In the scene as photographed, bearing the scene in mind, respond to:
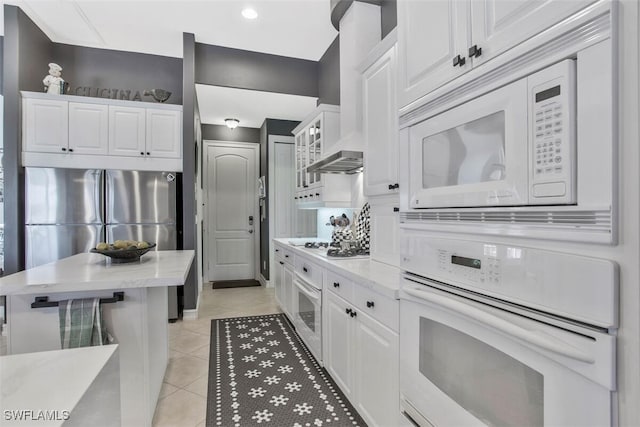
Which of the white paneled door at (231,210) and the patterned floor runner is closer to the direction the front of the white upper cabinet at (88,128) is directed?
the patterned floor runner

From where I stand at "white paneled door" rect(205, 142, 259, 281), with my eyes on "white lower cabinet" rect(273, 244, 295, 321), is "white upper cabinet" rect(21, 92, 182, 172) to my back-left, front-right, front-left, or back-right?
front-right

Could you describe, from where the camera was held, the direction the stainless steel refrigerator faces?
facing the viewer

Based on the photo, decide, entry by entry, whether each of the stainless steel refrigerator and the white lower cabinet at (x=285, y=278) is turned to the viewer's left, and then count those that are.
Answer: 1

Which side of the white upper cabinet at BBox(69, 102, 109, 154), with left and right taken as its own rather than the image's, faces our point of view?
front

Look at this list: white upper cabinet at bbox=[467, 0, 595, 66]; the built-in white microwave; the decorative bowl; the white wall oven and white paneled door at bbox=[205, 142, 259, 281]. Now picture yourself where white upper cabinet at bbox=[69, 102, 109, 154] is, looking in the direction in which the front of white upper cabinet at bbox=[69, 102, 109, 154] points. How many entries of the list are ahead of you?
4

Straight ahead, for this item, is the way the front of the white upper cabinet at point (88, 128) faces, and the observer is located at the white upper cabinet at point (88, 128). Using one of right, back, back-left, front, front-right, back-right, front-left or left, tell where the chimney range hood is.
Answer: front-left

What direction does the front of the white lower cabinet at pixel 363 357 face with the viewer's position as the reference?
facing the viewer and to the left of the viewer

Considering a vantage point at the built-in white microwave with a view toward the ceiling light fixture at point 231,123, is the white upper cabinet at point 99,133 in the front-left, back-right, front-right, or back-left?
front-left

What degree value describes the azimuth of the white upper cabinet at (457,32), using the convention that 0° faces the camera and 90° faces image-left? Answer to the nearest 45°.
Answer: approximately 45°

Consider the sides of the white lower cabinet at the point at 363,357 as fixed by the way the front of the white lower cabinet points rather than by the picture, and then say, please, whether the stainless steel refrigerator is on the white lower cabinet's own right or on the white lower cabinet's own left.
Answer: on the white lower cabinet's own right

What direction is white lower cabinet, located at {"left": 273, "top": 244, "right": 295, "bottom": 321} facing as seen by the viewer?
to the viewer's left

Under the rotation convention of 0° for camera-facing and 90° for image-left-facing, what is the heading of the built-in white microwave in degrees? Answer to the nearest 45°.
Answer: approximately 45°

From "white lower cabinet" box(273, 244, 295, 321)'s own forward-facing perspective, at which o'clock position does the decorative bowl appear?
The decorative bowl is roughly at 10 o'clock from the white lower cabinet.

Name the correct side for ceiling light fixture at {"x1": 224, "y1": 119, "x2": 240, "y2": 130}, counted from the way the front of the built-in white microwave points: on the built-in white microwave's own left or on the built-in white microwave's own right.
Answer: on the built-in white microwave's own right
